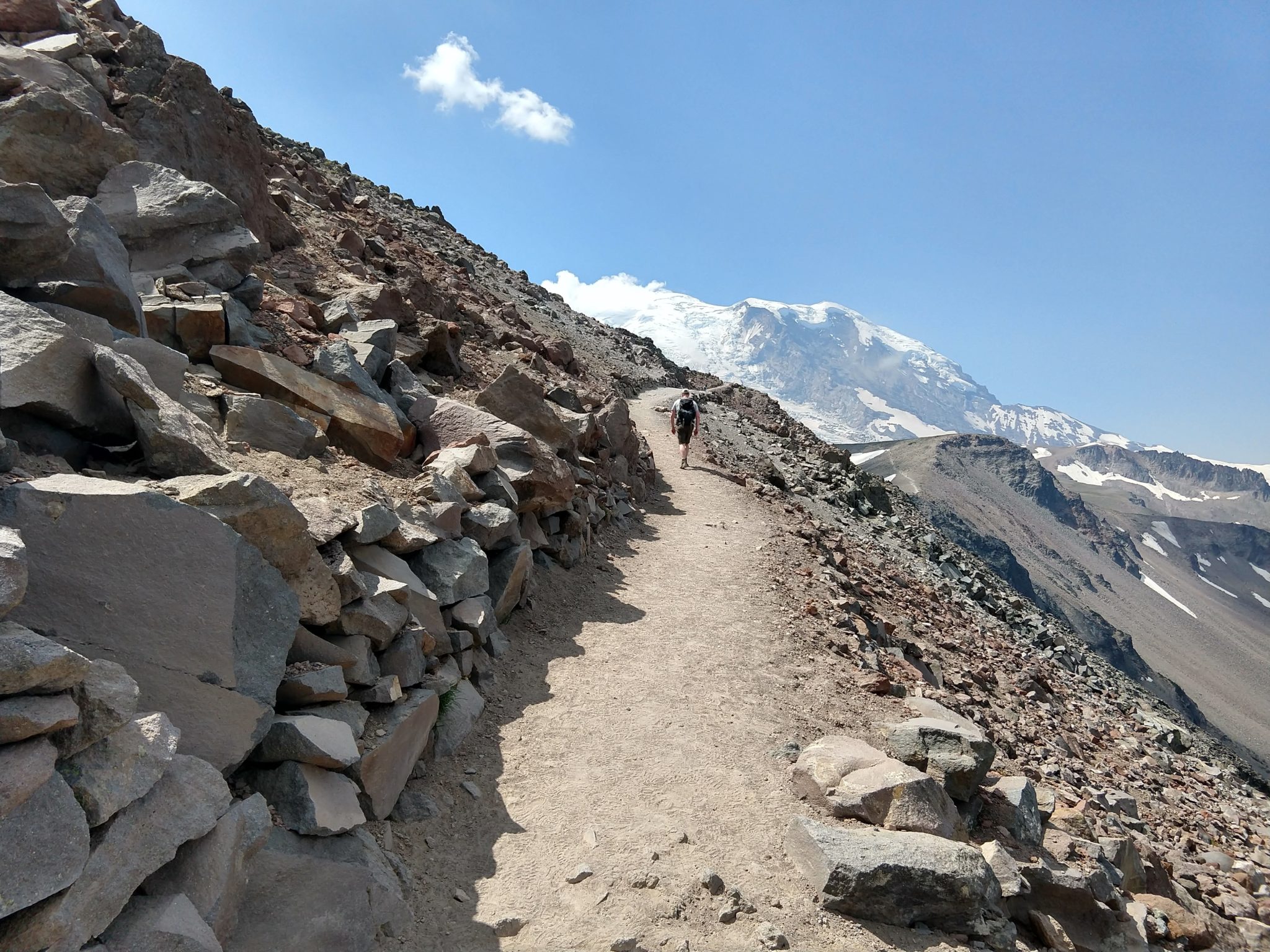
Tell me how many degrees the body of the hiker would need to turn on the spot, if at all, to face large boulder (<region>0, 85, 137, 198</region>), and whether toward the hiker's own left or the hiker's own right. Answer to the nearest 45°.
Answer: approximately 135° to the hiker's own left

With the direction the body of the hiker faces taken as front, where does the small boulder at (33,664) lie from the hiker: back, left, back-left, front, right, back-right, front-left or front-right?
back

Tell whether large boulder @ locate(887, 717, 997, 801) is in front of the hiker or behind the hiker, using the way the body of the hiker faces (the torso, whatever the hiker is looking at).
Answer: behind

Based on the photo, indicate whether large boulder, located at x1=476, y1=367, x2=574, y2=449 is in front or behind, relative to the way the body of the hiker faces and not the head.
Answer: behind

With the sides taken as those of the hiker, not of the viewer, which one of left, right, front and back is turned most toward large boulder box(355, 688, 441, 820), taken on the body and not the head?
back

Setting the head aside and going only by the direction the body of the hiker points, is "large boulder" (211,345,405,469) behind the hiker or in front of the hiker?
behind

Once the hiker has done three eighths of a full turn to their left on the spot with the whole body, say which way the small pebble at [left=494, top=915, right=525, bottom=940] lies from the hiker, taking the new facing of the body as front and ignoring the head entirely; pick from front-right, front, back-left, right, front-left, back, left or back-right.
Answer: front-left

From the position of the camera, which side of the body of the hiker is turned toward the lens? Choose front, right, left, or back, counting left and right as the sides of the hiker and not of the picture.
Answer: back

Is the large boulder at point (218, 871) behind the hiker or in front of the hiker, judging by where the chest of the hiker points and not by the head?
behind

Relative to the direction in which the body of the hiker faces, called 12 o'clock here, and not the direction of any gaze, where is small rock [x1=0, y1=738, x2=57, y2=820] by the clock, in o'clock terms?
The small rock is roughly at 6 o'clock from the hiker.

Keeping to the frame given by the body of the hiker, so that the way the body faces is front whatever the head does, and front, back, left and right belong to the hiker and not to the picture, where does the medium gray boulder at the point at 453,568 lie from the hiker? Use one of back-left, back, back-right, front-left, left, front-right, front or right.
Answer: back

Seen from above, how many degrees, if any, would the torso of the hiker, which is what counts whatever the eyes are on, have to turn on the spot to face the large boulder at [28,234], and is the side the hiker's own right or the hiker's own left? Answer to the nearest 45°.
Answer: approximately 180°

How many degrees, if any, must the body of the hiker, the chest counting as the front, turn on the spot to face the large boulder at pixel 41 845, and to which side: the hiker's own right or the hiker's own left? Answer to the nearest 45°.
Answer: approximately 180°

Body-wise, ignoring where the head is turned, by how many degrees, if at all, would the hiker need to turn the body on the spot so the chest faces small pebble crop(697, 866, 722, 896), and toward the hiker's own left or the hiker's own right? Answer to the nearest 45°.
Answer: approximately 180°

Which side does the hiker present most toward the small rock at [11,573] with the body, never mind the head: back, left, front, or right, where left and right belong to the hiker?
back
